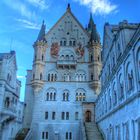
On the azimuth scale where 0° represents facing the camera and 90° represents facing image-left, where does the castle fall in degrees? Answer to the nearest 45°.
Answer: approximately 0°
